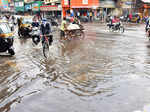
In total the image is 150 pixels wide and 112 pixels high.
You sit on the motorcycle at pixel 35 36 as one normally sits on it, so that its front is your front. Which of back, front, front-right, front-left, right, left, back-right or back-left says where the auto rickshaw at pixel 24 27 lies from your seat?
back

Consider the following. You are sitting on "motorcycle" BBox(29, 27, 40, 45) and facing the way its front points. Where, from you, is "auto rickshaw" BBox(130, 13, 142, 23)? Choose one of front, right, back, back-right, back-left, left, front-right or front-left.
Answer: back-left

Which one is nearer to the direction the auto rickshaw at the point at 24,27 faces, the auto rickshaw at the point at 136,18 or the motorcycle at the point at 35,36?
the motorcycle

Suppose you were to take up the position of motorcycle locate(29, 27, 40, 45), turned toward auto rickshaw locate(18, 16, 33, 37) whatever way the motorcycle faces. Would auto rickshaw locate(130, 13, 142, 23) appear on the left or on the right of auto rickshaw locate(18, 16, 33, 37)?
right

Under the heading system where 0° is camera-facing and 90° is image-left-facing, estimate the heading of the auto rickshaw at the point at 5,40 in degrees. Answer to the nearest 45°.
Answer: approximately 315°

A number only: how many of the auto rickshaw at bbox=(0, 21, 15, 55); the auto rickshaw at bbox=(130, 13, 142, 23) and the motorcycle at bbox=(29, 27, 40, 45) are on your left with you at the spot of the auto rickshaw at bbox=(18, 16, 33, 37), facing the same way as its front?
1
